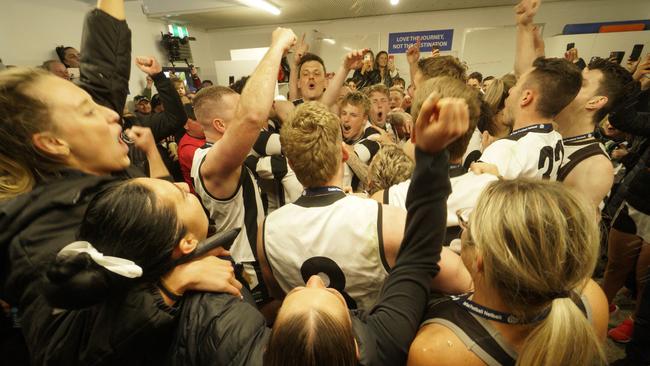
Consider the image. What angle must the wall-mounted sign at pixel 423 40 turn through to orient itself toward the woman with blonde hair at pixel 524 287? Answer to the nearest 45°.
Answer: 0° — it already faces them

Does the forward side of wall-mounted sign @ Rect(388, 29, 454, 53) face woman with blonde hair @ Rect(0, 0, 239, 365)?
yes

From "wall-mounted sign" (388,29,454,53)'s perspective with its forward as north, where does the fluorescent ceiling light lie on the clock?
The fluorescent ceiling light is roughly at 1 o'clock from the wall-mounted sign.

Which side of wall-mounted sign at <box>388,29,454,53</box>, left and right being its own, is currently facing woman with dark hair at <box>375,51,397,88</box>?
front

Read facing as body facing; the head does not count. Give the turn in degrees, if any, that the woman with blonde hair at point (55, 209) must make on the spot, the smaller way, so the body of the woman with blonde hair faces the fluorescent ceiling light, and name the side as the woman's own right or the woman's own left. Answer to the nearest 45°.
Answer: approximately 45° to the woman's own left

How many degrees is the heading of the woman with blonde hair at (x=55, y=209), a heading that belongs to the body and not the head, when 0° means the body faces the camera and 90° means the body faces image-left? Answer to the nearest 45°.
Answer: approximately 270°

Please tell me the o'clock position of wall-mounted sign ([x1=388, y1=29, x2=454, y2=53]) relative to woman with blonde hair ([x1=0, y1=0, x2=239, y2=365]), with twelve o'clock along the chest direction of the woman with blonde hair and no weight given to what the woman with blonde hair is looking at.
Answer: The wall-mounted sign is roughly at 11 o'clock from the woman with blonde hair.

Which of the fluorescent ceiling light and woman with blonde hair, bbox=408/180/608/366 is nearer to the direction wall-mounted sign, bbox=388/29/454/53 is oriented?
the woman with blonde hair

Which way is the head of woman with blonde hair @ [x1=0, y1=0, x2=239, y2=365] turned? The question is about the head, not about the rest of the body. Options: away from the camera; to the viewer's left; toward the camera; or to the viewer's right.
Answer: to the viewer's right

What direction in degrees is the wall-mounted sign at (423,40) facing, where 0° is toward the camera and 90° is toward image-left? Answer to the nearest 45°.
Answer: approximately 0°
